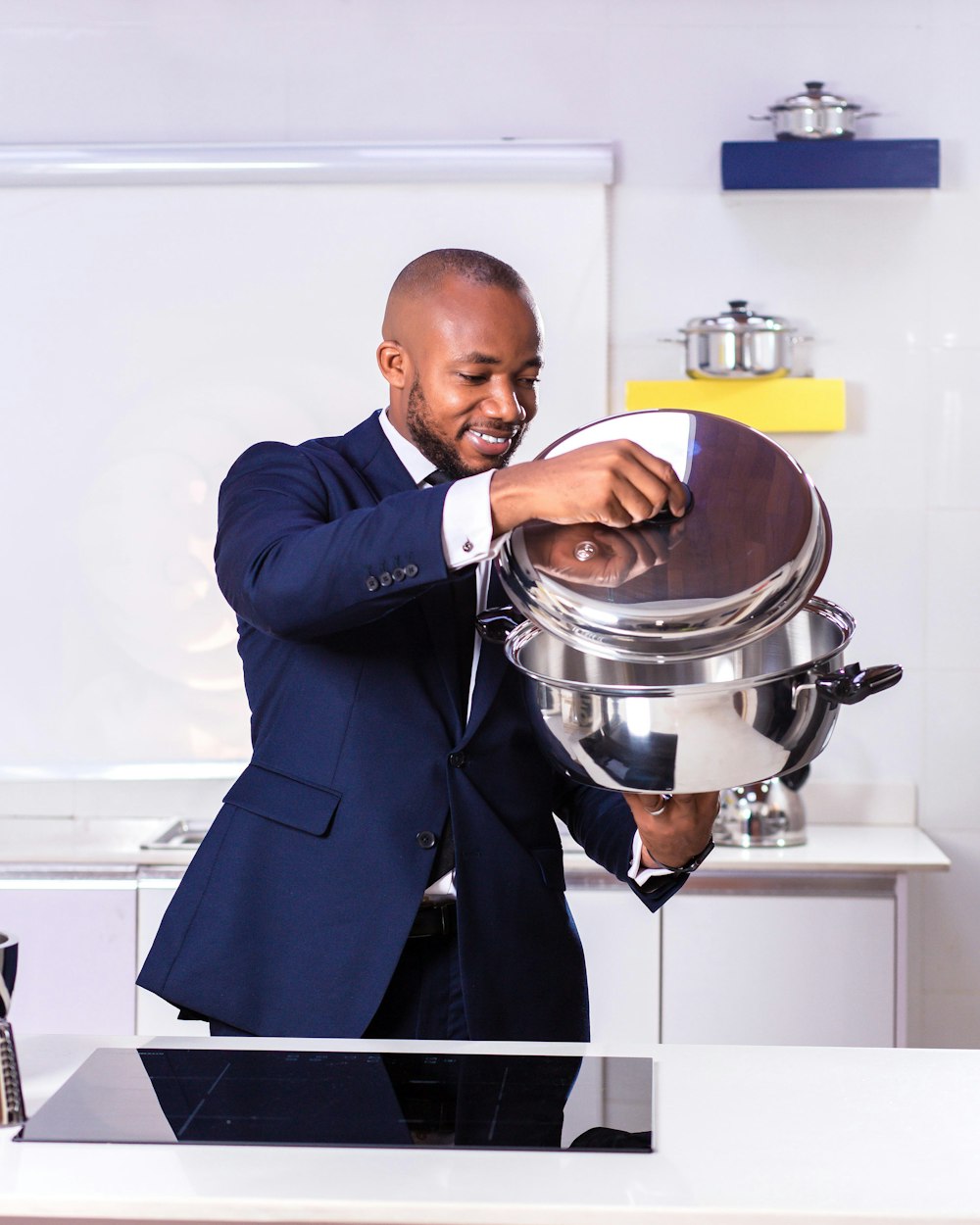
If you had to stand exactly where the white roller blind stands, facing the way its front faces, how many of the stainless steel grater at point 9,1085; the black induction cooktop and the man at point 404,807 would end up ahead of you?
3

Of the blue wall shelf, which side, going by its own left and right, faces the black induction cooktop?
front

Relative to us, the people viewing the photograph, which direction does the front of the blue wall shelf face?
facing the viewer

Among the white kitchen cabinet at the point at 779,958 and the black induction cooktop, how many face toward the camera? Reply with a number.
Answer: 1

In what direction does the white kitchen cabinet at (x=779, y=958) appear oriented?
toward the camera

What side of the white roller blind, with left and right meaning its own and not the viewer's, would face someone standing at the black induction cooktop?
front

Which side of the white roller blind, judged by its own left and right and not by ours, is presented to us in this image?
front

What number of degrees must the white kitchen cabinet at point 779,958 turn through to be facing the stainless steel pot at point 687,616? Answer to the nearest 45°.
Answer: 0° — it already faces it

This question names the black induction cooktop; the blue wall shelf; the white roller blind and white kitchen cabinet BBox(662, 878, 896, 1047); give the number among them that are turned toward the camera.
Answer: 3

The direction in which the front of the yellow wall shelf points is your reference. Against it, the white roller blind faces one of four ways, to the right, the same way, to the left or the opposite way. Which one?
the same way

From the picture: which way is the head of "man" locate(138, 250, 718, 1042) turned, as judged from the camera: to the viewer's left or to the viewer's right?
to the viewer's right

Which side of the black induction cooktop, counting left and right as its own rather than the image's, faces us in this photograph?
back

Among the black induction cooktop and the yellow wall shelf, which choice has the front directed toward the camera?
the yellow wall shelf

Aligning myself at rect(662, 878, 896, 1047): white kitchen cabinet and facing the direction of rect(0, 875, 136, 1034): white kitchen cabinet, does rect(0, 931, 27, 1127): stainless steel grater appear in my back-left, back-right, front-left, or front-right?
front-left

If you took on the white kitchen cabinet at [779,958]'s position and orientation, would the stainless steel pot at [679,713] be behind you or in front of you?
in front
